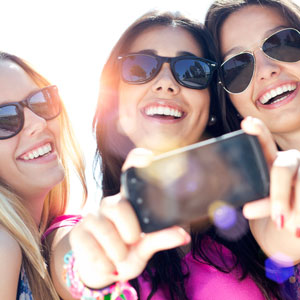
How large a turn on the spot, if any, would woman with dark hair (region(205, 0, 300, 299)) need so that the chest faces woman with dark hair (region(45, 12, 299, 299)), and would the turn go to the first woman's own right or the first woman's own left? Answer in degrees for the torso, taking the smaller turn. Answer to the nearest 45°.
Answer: approximately 45° to the first woman's own right

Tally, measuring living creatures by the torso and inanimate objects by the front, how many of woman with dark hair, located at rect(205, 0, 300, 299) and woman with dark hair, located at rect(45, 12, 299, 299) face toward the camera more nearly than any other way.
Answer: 2

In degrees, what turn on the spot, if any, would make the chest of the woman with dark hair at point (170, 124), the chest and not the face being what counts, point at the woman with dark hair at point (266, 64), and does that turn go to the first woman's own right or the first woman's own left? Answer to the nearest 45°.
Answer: approximately 90° to the first woman's own left

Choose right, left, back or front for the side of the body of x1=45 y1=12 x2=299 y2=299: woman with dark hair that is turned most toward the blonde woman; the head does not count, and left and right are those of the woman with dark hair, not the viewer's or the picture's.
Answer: right

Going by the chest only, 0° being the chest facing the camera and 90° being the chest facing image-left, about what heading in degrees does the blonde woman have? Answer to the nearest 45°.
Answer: approximately 315°

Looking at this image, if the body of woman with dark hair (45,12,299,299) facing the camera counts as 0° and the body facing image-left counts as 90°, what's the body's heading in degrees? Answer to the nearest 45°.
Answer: approximately 0°

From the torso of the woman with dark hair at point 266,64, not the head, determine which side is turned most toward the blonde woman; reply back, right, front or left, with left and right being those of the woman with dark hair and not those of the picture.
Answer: right
